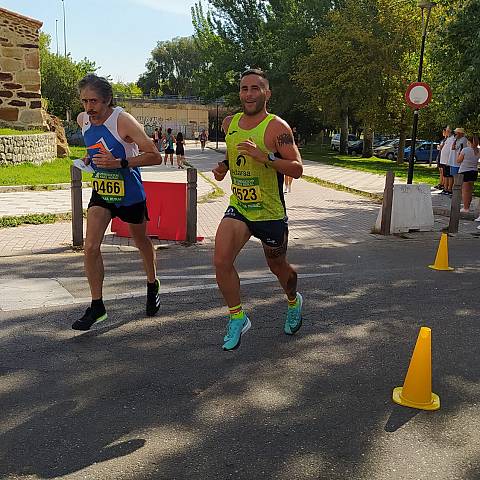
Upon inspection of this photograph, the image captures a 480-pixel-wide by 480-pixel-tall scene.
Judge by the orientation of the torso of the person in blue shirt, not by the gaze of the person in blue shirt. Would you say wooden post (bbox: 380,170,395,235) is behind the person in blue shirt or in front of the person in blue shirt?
behind

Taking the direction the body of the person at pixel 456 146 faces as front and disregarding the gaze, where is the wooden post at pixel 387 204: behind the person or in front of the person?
in front

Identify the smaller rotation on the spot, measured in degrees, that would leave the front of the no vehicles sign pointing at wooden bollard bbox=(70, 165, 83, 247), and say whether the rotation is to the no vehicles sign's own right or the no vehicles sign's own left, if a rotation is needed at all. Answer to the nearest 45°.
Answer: approximately 45° to the no vehicles sign's own right

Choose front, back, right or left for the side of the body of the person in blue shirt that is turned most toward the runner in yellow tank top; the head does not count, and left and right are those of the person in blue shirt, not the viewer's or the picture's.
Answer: left

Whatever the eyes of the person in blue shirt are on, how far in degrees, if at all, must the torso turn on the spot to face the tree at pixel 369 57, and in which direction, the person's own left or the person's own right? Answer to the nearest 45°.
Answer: approximately 180°

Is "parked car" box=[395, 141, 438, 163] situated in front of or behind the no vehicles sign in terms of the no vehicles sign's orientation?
behind

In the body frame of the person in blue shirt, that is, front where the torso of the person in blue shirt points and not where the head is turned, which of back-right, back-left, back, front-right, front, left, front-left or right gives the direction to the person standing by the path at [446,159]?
back

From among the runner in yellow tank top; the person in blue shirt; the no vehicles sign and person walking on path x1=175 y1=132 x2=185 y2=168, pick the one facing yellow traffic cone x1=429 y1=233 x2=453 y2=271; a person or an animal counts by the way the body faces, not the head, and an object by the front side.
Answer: the no vehicles sign
